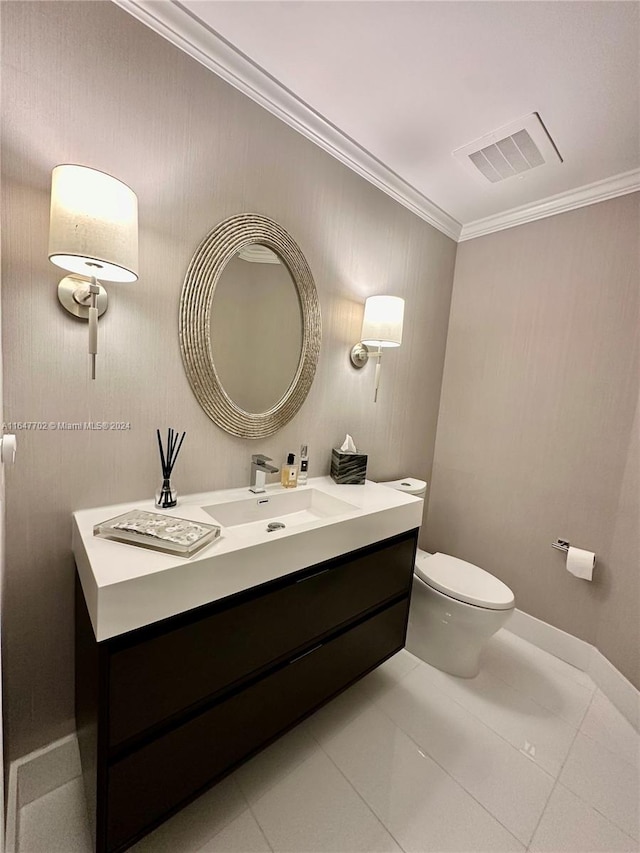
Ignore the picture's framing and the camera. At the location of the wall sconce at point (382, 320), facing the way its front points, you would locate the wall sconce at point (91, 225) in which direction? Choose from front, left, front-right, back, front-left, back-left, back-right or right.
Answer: right

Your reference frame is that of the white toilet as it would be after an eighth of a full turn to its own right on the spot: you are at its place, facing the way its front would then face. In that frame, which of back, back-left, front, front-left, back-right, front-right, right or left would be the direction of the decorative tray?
front-right

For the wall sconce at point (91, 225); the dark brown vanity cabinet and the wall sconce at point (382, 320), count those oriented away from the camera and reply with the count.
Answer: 0

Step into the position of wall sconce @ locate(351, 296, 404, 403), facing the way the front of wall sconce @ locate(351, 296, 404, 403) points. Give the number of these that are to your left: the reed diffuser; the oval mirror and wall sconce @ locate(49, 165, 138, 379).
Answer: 0

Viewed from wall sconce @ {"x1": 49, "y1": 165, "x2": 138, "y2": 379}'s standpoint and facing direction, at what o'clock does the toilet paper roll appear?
The toilet paper roll is roughly at 11 o'clock from the wall sconce.

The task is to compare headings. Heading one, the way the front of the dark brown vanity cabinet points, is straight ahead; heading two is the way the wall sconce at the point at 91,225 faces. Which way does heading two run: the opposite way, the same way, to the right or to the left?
the same way

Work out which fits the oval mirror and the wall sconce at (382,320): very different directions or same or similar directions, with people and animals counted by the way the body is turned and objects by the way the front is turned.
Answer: same or similar directions

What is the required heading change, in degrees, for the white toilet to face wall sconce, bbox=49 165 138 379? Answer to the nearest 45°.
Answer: approximately 90° to its right

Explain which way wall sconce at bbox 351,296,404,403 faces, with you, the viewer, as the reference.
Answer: facing the viewer and to the right of the viewer

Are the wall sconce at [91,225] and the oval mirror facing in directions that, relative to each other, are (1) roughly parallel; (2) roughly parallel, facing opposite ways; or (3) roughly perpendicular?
roughly parallel

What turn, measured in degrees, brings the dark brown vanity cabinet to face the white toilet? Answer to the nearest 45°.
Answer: approximately 90° to its left

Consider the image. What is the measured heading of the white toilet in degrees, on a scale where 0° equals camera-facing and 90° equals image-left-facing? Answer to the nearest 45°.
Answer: approximately 315°
